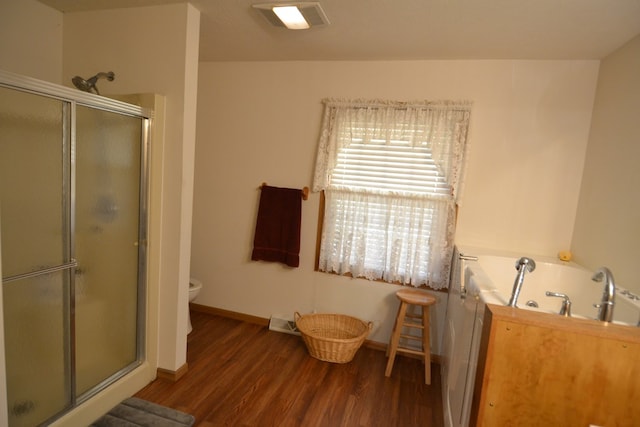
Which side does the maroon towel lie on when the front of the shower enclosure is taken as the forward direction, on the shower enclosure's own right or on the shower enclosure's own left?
on the shower enclosure's own left

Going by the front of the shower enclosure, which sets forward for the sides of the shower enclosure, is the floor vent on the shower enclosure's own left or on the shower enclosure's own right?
on the shower enclosure's own left

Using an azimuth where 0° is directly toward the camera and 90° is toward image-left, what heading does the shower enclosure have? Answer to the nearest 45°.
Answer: approximately 315°

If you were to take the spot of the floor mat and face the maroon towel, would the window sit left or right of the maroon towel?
right

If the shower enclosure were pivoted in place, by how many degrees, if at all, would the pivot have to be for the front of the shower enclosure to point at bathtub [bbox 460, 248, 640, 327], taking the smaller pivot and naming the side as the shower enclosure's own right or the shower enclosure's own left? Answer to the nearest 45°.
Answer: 0° — it already faces it

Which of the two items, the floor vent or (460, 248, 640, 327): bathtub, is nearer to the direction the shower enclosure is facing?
the bathtub

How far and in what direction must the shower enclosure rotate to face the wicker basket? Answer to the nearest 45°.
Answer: approximately 45° to its left
